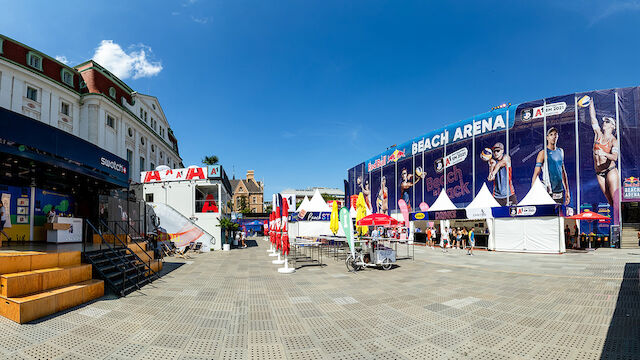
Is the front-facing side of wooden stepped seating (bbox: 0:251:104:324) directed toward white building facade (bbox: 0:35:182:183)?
no

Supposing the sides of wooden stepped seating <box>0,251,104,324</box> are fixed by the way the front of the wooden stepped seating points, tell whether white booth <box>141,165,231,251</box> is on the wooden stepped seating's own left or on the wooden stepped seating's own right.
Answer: on the wooden stepped seating's own left

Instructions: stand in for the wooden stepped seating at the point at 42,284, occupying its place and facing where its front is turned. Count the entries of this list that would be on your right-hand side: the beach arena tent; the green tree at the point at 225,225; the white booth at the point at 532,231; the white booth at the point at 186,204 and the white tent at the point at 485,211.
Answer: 0

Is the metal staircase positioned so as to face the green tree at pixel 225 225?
no

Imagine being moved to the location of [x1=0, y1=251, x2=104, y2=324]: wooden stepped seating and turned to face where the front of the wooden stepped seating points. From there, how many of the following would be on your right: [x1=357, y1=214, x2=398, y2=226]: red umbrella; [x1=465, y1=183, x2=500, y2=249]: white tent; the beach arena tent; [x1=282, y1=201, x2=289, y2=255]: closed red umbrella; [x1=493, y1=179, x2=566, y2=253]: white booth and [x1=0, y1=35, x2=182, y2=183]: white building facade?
0

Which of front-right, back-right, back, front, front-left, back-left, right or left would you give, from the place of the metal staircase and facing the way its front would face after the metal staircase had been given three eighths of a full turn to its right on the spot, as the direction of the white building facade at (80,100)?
right

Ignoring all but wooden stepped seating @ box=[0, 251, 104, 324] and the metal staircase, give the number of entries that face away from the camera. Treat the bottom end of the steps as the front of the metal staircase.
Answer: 0

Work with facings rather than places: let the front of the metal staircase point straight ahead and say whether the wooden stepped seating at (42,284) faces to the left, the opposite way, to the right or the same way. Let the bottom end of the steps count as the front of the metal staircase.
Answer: the same way

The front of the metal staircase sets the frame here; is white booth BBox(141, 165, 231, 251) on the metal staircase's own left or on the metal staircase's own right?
on the metal staircase's own left

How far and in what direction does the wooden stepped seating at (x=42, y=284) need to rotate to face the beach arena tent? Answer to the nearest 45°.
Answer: approximately 90° to its left

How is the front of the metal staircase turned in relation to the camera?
facing the viewer and to the right of the viewer
